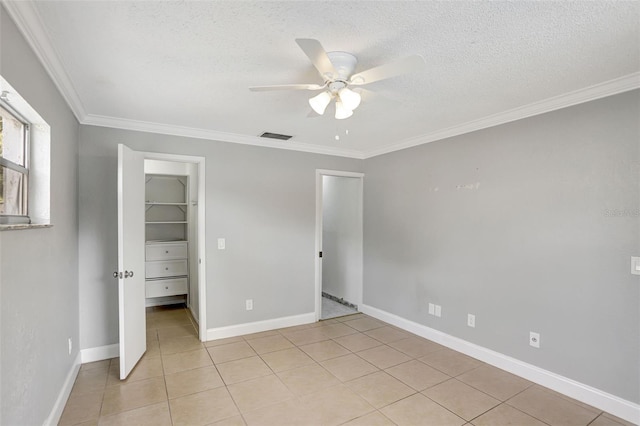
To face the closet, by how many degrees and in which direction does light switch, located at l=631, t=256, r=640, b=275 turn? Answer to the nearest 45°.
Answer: approximately 90° to its right

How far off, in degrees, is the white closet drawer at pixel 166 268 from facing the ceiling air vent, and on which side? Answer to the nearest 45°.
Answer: approximately 45° to its left

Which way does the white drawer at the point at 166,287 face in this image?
toward the camera

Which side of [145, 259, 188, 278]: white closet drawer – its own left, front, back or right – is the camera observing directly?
front

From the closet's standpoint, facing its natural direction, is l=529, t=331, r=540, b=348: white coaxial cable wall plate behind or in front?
in front

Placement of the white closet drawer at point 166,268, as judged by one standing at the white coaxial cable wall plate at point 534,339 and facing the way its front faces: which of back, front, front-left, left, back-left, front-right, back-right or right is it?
front-right

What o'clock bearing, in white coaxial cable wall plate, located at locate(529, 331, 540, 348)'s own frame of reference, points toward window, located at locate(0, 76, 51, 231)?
The window is roughly at 12 o'clock from the white coaxial cable wall plate.

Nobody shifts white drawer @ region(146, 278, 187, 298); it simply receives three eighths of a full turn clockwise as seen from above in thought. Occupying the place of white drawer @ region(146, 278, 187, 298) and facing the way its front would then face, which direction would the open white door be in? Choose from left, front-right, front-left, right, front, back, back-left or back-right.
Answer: back-left

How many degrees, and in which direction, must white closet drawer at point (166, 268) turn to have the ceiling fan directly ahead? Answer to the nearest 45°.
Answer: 0° — it already faces it

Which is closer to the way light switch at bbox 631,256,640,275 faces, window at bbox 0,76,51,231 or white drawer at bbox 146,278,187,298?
the window

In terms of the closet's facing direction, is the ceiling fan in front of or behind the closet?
in front

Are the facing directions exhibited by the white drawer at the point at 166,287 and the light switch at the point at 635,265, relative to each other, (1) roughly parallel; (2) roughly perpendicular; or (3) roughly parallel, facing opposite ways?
roughly perpendicular

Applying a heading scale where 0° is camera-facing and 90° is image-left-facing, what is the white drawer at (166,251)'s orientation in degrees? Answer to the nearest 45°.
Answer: approximately 0°
